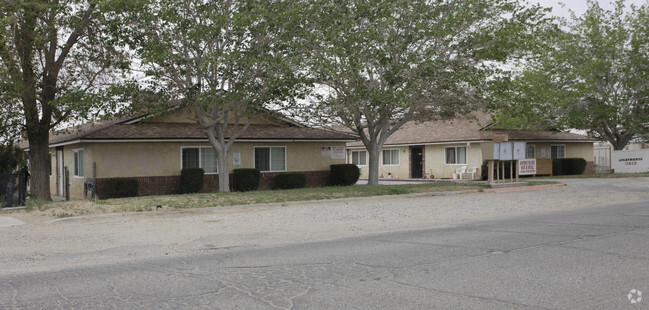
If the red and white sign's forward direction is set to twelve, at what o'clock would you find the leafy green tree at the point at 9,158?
The leafy green tree is roughly at 2 o'clock from the red and white sign.

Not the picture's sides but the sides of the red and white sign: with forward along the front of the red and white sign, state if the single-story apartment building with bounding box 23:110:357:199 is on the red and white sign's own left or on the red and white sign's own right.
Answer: on the red and white sign's own right

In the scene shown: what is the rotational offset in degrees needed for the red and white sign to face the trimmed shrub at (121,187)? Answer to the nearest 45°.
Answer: approximately 45° to its right

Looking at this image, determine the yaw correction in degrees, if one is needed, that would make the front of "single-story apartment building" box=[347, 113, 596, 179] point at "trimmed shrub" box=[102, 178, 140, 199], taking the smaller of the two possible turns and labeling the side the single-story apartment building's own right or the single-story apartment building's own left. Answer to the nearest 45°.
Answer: approximately 45° to the single-story apartment building's own right

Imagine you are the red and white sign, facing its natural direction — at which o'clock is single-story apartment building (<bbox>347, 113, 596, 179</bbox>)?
The single-story apartment building is roughly at 5 o'clock from the red and white sign.

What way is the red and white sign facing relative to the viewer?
toward the camera

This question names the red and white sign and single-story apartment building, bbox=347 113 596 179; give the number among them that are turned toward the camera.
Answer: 2

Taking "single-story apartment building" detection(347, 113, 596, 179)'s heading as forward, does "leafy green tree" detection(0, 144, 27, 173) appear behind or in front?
in front

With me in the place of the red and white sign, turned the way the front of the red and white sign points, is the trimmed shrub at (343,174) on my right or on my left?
on my right

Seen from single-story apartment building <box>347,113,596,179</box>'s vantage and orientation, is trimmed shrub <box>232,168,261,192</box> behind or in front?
in front

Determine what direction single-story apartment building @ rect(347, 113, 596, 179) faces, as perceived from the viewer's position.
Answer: facing the viewer
